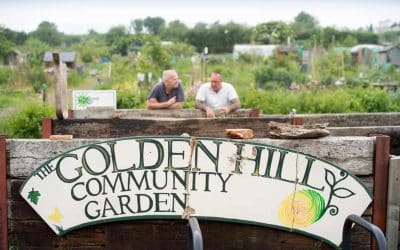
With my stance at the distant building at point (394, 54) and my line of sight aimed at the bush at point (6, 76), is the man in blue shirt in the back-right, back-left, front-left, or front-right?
front-left

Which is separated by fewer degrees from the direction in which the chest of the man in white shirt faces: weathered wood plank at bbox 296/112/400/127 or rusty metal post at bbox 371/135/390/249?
the rusty metal post

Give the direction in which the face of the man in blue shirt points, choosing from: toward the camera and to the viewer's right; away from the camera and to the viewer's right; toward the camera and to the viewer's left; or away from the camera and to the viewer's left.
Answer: toward the camera and to the viewer's right

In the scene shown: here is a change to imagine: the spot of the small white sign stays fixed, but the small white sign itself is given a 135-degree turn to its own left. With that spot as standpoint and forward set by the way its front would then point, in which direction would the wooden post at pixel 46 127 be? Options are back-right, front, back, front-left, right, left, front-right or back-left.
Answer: back-right

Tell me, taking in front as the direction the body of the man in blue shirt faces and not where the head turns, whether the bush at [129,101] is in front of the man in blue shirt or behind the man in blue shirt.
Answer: behind

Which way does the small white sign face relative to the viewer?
toward the camera

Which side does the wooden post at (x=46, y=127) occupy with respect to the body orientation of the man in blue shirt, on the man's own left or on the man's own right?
on the man's own right

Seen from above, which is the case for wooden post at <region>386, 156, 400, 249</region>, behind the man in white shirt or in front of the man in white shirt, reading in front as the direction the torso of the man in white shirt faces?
in front

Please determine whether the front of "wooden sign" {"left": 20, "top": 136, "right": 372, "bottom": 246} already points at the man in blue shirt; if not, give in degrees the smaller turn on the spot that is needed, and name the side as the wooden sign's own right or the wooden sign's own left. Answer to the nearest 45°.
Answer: approximately 180°

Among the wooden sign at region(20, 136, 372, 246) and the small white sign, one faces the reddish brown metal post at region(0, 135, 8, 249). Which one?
the small white sign

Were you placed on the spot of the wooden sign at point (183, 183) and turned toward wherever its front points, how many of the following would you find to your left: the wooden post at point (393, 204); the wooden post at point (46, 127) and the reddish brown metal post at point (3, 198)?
1

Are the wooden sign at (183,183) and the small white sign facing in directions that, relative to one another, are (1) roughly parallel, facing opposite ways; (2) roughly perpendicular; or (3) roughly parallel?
roughly parallel

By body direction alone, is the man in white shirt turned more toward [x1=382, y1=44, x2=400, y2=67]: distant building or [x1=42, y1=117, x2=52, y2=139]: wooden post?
the wooden post

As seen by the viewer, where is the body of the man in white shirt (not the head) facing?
toward the camera

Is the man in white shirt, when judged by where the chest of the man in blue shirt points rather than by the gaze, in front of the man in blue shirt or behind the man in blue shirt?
in front

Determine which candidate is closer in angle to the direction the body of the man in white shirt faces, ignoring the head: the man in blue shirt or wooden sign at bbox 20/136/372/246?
the wooden sign

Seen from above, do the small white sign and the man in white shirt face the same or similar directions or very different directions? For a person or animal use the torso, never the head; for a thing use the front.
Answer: same or similar directions

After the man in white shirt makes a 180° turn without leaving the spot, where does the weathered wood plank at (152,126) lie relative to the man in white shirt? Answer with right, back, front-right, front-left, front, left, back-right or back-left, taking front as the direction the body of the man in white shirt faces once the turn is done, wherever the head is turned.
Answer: back

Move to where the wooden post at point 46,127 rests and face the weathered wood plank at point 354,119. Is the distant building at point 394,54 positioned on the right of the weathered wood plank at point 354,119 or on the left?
left
